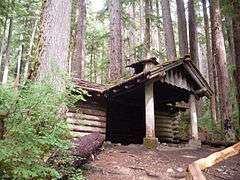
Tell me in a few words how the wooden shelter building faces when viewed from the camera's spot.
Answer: facing the viewer and to the right of the viewer

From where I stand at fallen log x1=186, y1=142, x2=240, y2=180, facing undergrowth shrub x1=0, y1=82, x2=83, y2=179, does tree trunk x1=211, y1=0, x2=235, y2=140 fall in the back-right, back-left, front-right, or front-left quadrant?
back-right

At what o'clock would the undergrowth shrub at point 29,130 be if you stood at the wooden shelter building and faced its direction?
The undergrowth shrub is roughly at 2 o'clock from the wooden shelter building.

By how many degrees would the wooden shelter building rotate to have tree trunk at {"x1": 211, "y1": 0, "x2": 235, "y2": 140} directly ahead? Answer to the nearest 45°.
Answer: approximately 45° to its left

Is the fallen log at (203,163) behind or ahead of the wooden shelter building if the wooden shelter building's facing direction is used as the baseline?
ahead
